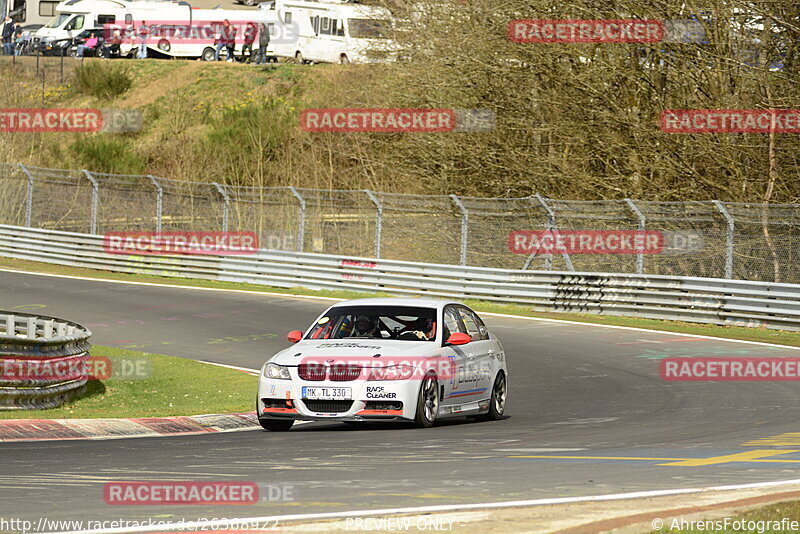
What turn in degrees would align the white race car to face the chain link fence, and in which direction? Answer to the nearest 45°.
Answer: approximately 135° to its right

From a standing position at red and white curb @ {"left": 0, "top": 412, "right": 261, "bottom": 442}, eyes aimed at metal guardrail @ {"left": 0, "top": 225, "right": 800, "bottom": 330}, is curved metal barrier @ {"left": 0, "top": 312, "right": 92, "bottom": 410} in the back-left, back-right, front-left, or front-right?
front-left

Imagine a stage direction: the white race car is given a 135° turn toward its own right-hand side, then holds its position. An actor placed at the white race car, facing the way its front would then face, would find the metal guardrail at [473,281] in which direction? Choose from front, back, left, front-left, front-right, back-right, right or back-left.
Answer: front

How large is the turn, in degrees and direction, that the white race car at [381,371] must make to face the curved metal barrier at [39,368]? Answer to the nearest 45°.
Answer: approximately 45° to its right

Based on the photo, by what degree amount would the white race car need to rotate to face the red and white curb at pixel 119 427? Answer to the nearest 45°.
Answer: approximately 45° to its right

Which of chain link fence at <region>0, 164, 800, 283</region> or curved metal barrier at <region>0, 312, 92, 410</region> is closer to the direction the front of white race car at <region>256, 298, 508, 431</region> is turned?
the curved metal barrier

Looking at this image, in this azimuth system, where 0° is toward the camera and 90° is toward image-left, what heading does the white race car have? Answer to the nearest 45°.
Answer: approximately 45°

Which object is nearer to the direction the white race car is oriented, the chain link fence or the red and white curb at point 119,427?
the red and white curb

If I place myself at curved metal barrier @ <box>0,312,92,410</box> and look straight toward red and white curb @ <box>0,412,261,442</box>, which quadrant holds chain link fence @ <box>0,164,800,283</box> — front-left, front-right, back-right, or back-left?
back-left

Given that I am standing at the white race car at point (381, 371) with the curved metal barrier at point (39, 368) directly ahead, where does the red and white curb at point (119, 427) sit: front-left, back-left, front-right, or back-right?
front-left
